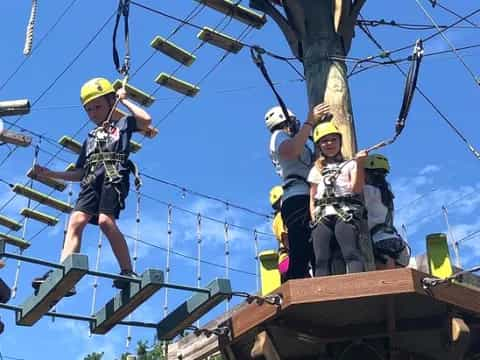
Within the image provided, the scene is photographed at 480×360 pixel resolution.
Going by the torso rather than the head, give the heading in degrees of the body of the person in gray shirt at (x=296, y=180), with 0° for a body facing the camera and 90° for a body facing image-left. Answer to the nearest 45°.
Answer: approximately 270°

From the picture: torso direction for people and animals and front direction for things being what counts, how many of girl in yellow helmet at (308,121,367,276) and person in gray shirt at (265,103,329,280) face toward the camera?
1

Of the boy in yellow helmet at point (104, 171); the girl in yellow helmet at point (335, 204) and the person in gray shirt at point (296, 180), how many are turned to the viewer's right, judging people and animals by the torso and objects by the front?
1

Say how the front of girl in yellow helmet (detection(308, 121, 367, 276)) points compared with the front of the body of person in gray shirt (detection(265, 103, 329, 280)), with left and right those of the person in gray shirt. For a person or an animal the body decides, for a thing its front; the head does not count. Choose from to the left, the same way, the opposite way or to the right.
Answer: to the right

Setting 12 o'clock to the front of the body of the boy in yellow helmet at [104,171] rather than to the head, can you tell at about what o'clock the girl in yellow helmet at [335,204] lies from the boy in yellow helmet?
The girl in yellow helmet is roughly at 9 o'clock from the boy in yellow helmet.

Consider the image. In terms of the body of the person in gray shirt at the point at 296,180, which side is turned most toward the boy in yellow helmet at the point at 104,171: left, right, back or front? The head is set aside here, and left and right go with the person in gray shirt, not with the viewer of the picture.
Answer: back

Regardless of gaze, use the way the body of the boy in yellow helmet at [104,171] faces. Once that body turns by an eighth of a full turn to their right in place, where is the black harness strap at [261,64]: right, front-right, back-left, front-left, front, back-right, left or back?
back-left

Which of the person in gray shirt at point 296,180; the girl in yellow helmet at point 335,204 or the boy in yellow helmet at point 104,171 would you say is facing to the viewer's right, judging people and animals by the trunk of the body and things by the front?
the person in gray shirt

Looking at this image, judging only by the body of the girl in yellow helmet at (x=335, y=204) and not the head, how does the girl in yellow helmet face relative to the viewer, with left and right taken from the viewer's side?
facing the viewer

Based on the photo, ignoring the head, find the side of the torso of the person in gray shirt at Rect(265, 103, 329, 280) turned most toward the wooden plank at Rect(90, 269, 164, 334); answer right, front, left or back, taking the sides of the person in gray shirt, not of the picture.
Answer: back

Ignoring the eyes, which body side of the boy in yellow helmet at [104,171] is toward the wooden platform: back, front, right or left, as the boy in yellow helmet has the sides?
left

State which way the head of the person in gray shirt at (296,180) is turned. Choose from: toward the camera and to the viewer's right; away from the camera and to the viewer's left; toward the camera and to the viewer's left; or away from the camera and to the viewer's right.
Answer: away from the camera and to the viewer's right

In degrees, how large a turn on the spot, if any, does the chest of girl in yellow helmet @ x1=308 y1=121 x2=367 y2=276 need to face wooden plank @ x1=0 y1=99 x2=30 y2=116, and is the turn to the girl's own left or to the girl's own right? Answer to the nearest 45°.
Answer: approximately 90° to the girl's own right
